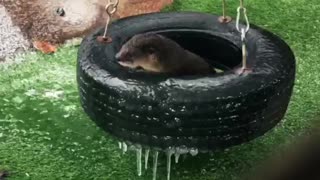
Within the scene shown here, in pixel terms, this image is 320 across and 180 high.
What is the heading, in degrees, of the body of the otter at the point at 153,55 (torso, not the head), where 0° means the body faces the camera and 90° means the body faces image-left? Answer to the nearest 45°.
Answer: approximately 90°

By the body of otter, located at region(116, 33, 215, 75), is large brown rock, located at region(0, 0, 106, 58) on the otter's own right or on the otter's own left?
on the otter's own right
